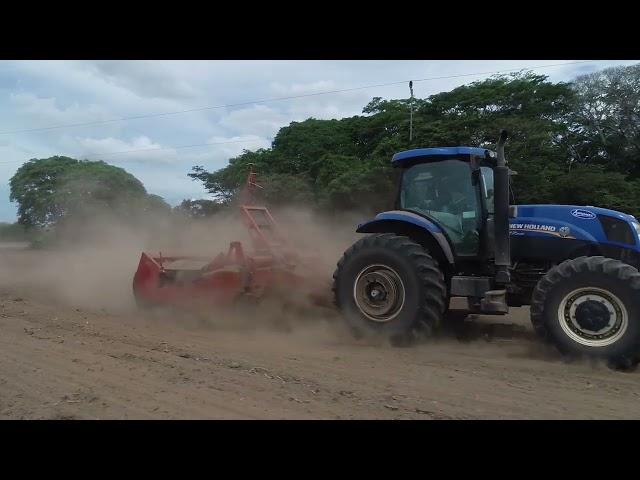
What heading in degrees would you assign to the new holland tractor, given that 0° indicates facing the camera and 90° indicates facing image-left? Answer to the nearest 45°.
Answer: approximately 315°

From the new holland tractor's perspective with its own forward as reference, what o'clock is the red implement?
The red implement is roughly at 5 o'clock from the new holland tractor.

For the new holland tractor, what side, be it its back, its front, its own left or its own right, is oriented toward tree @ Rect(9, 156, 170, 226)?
back
